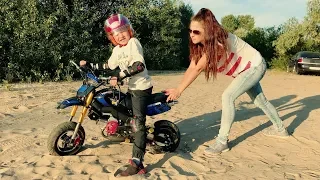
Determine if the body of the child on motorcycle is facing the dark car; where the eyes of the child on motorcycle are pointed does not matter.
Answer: no

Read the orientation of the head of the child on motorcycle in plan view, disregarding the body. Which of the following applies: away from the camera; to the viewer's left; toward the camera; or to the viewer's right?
toward the camera

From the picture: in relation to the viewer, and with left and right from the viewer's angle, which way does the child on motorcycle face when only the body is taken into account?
facing the viewer and to the left of the viewer
